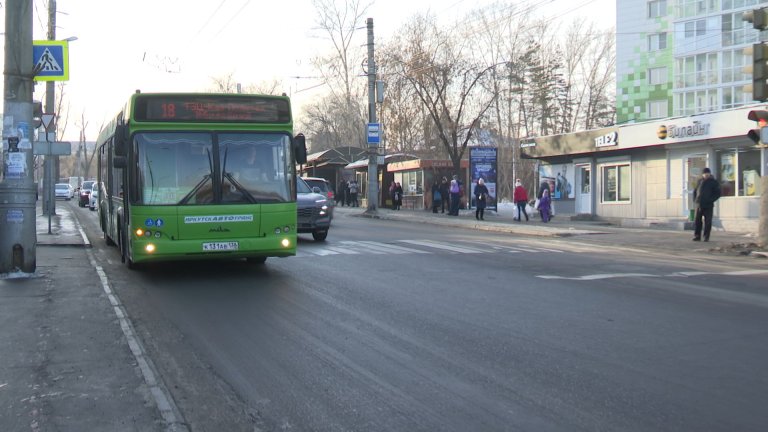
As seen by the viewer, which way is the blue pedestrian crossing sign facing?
toward the camera

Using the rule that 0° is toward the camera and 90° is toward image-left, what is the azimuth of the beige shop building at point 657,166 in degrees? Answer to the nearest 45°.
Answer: approximately 45°

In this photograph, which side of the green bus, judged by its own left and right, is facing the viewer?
front

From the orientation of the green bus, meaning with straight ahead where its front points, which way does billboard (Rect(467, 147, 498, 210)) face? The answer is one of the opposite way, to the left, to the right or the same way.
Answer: the same way

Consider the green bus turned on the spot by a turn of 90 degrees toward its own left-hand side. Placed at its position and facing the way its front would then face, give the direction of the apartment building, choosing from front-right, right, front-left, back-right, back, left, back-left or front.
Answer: front-left

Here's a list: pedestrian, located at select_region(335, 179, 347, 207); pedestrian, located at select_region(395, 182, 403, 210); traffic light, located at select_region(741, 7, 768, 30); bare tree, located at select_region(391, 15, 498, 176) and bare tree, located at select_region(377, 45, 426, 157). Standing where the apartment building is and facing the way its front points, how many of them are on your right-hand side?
4

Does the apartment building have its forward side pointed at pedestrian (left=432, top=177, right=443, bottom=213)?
no

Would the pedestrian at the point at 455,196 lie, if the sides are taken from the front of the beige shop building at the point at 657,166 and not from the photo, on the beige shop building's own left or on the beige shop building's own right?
on the beige shop building's own right

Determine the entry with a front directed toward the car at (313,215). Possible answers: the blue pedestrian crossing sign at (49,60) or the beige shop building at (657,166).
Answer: the beige shop building

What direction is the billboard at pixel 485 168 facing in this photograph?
toward the camera

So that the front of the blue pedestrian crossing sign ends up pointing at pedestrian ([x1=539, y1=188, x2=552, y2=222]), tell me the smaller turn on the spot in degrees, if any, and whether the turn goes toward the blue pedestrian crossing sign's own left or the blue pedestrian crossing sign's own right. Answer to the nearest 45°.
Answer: approximately 135° to the blue pedestrian crossing sign's own left

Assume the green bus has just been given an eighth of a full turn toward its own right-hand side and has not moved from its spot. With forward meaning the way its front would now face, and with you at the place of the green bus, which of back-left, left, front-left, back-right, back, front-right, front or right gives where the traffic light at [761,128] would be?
back-left
